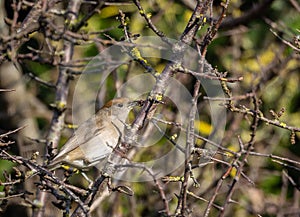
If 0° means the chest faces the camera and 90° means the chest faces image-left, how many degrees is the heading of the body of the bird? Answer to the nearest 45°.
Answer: approximately 270°
